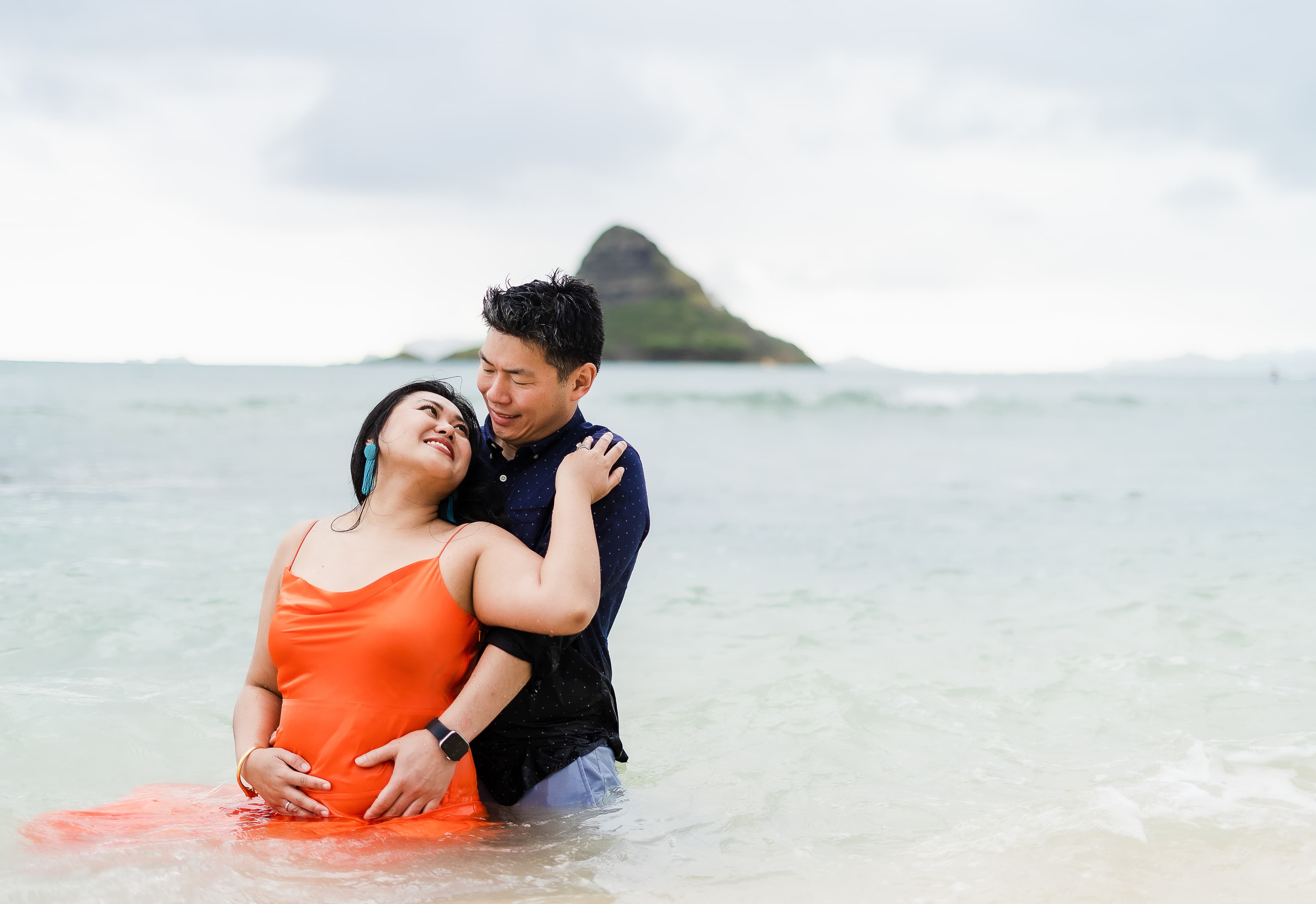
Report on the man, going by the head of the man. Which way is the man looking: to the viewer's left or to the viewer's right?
to the viewer's left

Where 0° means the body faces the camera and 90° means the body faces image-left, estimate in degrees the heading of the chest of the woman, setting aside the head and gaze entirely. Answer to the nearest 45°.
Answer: approximately 0°

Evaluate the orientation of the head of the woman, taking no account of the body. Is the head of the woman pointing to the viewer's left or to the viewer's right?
to the viewer's right
